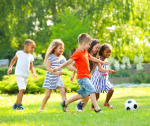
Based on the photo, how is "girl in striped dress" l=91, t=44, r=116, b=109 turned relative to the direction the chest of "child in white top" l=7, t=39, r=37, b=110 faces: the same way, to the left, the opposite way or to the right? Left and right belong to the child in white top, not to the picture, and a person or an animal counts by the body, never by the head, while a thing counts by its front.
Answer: the same way

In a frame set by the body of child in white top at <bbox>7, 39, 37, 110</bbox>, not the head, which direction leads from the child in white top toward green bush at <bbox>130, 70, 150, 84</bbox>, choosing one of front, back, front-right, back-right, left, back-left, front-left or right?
left

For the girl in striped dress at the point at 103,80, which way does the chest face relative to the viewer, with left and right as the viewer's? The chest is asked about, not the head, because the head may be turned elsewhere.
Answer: facing the viewer and to the right of the viewer

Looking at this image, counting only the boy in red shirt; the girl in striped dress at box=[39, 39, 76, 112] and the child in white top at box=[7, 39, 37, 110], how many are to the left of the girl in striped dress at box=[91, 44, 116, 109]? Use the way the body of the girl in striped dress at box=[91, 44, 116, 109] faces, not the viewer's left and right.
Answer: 0

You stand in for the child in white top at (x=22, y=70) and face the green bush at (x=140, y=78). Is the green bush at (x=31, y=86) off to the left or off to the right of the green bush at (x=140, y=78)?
left

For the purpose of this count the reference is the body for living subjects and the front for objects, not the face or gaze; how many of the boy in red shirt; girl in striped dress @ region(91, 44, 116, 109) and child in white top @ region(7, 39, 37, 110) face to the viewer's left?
0

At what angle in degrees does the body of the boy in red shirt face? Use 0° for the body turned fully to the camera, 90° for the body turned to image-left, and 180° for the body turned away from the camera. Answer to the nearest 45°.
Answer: approximately 270°

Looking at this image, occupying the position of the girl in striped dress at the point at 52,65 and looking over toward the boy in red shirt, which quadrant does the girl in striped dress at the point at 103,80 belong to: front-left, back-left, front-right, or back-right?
front-left

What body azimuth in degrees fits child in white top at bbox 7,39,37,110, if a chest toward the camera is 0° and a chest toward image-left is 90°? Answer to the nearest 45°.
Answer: approximately 315°
